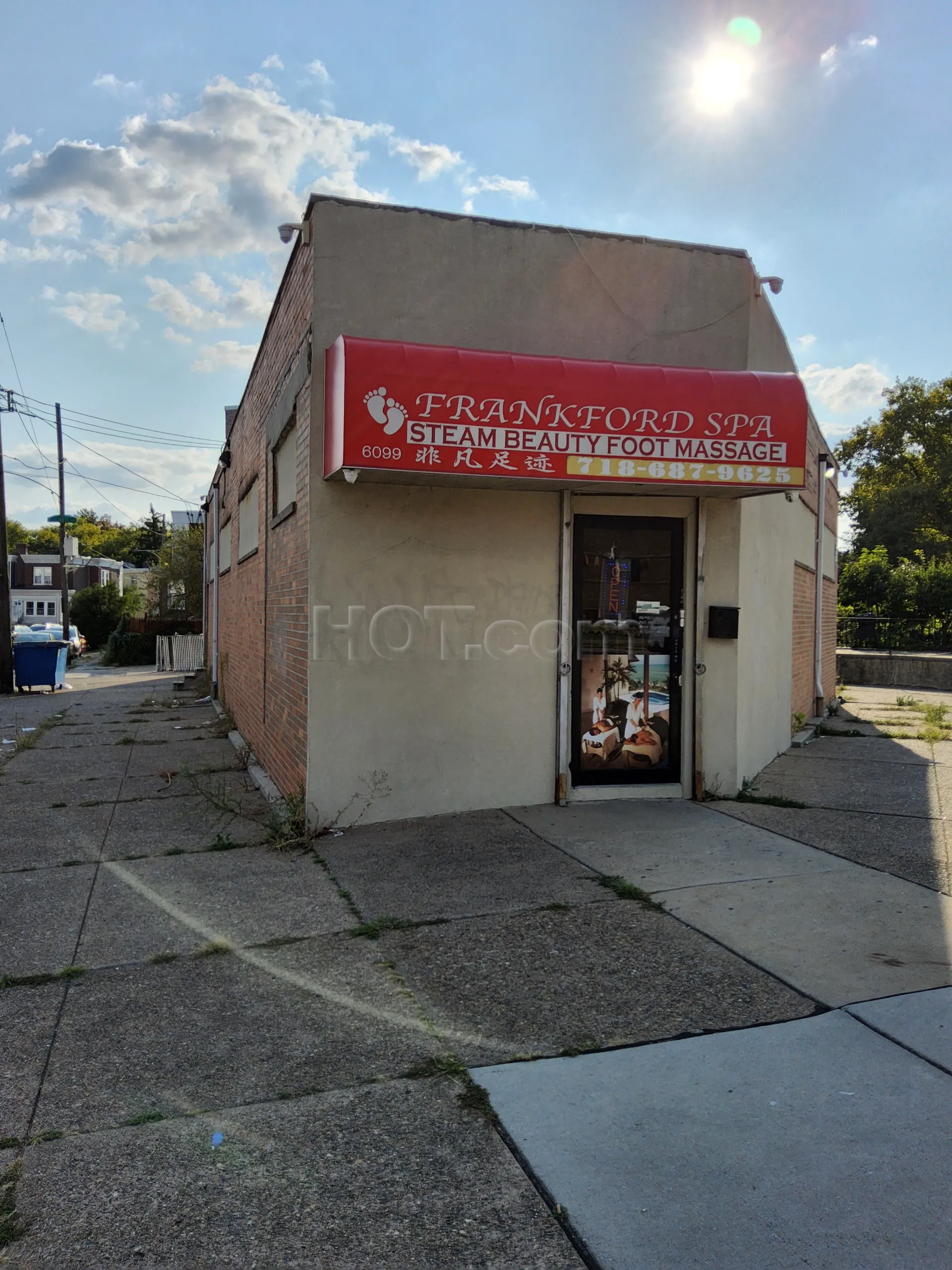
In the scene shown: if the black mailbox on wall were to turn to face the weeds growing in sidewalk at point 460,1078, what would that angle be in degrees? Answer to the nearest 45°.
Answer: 0° — it already faces it

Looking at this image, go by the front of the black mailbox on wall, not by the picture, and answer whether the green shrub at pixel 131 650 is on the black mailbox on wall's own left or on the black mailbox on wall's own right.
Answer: on the black mailbox on wall's own right

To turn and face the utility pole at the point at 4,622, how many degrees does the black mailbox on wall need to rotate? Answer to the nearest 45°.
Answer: approximately 135° to its right

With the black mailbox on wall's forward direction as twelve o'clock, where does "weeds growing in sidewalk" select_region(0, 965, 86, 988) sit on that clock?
The weeds growing in sidewalk is roughly at 1 o'clock from the black mailbox on wall.

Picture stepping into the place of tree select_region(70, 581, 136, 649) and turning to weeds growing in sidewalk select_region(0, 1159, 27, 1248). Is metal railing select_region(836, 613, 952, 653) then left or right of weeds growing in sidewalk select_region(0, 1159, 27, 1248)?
left

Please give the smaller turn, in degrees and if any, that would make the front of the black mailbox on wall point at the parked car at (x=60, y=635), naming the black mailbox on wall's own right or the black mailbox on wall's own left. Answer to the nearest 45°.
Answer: approximately 135° to the black mailbox on wall's own right

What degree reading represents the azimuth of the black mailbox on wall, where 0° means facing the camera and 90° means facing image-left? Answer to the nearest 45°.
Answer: approximately 0°

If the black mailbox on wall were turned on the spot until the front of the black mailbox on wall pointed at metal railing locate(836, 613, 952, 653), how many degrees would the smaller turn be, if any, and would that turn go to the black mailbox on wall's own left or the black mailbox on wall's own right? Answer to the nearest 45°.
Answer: approximately 180°

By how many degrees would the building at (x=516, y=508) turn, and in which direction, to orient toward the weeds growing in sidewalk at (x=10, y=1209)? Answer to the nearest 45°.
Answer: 0° — it already faces it

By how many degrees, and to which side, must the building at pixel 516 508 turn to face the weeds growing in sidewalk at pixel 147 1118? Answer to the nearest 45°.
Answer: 0° — it already faces it
